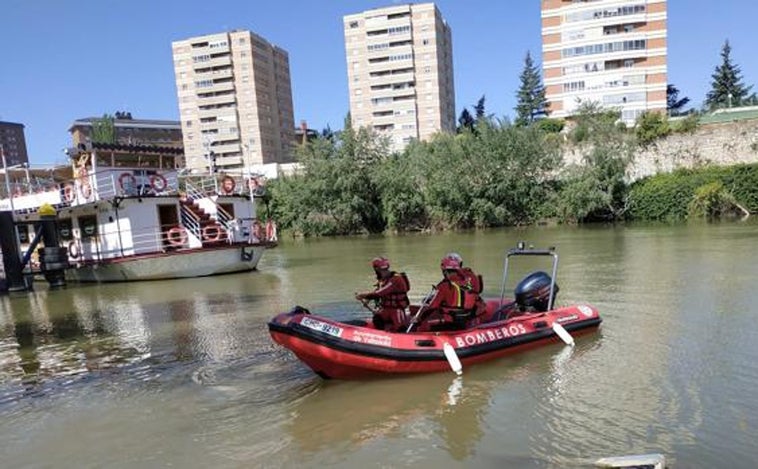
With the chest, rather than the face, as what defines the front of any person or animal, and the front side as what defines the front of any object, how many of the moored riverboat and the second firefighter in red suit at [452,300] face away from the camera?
0

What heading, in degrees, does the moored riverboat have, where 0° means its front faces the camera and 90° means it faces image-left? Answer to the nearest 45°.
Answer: approximately 315°

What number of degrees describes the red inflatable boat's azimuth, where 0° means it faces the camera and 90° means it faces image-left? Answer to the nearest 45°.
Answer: approximately 45°

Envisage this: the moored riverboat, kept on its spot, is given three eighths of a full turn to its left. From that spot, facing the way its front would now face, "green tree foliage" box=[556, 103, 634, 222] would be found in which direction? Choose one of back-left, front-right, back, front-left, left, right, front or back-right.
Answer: right

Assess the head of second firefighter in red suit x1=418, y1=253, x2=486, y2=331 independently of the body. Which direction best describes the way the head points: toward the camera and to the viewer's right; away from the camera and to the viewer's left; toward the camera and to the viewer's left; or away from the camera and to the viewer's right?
toward the camera and to the viewer's left

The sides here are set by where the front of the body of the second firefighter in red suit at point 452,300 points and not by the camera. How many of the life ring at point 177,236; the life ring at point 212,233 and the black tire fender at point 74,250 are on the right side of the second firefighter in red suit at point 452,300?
3

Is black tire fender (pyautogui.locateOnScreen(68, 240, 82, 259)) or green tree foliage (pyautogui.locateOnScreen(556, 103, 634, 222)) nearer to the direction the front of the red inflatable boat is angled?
the black tire fender

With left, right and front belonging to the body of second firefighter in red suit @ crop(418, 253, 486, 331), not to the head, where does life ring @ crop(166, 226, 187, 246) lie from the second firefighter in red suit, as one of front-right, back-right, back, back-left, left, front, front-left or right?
right

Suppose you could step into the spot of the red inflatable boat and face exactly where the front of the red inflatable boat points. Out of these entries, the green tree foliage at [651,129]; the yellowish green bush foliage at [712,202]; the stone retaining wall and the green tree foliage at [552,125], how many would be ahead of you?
0

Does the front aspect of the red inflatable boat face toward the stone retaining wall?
no

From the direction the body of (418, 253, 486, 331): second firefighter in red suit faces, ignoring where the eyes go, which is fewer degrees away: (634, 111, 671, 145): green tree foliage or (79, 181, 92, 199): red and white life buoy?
the red and white life buoy

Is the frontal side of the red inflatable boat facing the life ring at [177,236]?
no

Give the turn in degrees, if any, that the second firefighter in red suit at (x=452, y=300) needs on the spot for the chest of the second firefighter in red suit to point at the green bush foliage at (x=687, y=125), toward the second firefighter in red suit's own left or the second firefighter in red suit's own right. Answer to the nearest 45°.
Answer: approximately 180°

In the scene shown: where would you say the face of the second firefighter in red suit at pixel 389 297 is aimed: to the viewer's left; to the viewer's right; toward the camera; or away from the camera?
to the viewer's left

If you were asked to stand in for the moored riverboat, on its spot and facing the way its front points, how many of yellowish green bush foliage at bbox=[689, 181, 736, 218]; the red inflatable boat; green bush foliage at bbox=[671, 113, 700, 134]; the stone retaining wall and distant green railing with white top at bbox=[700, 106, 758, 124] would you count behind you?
0

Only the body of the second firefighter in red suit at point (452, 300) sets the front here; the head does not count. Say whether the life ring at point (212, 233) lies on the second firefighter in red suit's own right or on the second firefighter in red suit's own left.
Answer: on the second firefighter in red suit's own right
